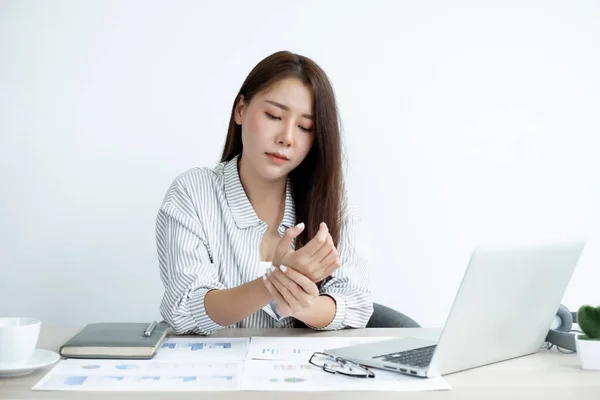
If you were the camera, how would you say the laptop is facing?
facing away from the viewer and to the left of the viewer

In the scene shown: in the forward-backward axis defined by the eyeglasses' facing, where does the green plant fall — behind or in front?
behind

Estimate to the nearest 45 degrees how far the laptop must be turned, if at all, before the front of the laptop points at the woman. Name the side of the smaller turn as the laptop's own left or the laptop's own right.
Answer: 0° — it already faces them

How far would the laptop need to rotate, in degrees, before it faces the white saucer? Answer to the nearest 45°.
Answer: approximately 90° to its left
